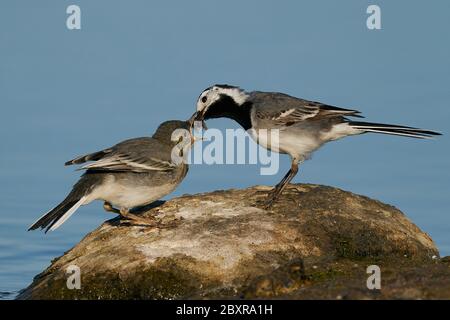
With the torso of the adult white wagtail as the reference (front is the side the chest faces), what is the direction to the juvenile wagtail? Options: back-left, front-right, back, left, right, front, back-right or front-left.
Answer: front-left

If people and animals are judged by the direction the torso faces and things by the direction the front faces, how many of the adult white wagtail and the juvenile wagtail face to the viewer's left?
1

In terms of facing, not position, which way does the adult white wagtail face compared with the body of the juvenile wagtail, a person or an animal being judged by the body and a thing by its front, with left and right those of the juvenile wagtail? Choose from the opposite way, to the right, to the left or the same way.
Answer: the opposite way

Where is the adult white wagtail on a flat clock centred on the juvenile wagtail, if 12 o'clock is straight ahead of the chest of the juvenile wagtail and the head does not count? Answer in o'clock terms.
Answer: The adult white wagtail is roughly at 11 o'clock from the juvenile wagtail.

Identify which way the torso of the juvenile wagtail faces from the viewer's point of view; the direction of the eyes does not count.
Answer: to the viewer's right

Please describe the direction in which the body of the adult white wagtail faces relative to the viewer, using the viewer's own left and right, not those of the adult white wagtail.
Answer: facing to the left of the viewer
